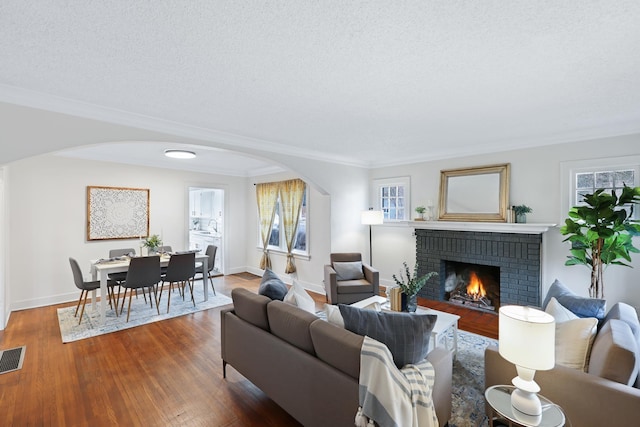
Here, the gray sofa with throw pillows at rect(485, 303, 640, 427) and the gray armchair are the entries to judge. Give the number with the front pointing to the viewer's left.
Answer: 1

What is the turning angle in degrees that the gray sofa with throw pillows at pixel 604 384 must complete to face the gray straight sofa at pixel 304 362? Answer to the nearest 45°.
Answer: approximately 45° to its left

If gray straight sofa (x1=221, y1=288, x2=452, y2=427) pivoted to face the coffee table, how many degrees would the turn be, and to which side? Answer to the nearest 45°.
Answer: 0° — it already faces it

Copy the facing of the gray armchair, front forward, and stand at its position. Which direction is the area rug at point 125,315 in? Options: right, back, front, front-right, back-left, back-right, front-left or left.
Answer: back-right

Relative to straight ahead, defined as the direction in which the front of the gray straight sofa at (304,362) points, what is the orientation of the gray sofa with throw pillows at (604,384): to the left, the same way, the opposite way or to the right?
to the left

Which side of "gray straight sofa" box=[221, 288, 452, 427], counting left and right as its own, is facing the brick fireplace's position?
front

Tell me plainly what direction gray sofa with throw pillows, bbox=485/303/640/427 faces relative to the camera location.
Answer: facing to the left of the viewer

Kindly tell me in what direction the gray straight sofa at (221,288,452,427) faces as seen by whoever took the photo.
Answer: facing away from the viewer and to the right of the viewer

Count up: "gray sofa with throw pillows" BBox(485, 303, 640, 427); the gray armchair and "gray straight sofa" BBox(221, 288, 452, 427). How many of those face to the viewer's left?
1

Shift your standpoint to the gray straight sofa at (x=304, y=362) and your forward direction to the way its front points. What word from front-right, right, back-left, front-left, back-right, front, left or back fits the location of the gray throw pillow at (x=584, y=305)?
front-right

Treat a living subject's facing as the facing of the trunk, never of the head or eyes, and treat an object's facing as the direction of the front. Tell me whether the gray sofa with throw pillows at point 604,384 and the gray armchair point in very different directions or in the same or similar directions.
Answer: very different directions
